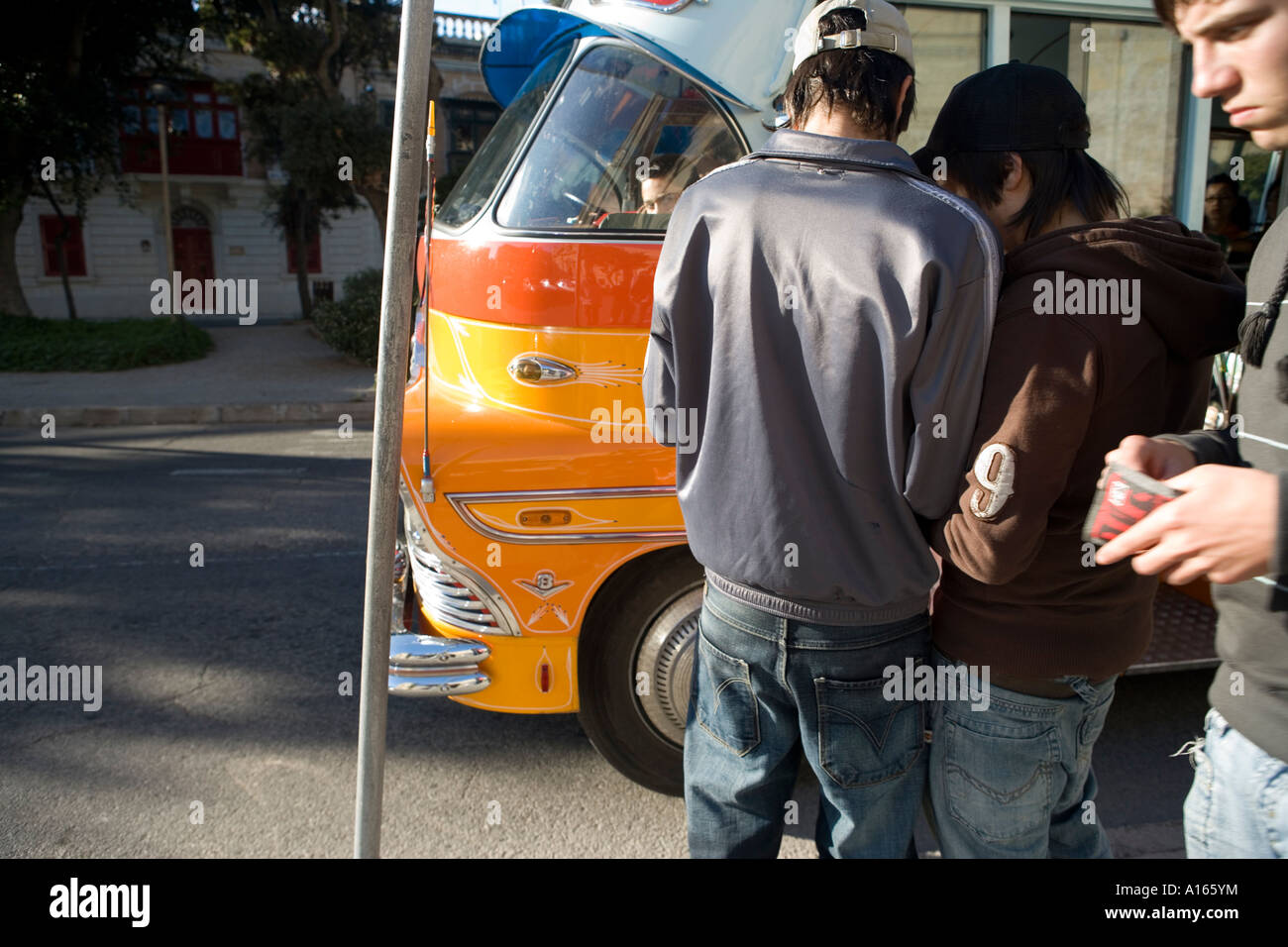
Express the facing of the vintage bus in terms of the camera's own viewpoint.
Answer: facing to the left of the viewer

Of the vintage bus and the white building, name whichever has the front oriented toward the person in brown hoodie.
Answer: the white building

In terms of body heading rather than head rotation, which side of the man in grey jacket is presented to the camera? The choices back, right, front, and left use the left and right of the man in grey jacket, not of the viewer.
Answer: back

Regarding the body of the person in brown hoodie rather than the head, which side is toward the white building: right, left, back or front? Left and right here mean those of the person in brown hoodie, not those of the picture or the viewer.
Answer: front

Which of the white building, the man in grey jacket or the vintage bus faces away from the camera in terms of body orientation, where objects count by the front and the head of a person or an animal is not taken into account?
the man in grey jacket

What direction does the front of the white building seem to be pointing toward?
toward the camera

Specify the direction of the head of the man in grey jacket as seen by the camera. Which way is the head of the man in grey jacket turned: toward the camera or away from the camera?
away from the camera

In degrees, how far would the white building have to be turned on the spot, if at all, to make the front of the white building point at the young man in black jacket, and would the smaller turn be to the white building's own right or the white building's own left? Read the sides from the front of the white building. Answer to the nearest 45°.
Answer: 0° — it already faces them

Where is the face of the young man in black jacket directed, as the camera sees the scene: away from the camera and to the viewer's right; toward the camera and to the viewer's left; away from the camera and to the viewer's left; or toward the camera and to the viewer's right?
toward the camera and to the viewer's left

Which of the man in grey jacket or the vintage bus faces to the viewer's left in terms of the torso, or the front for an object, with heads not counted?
the vintage bus

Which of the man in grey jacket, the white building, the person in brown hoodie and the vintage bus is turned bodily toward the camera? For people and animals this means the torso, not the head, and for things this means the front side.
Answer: the white building

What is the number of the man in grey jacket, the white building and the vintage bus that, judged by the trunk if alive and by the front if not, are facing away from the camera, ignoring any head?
1
